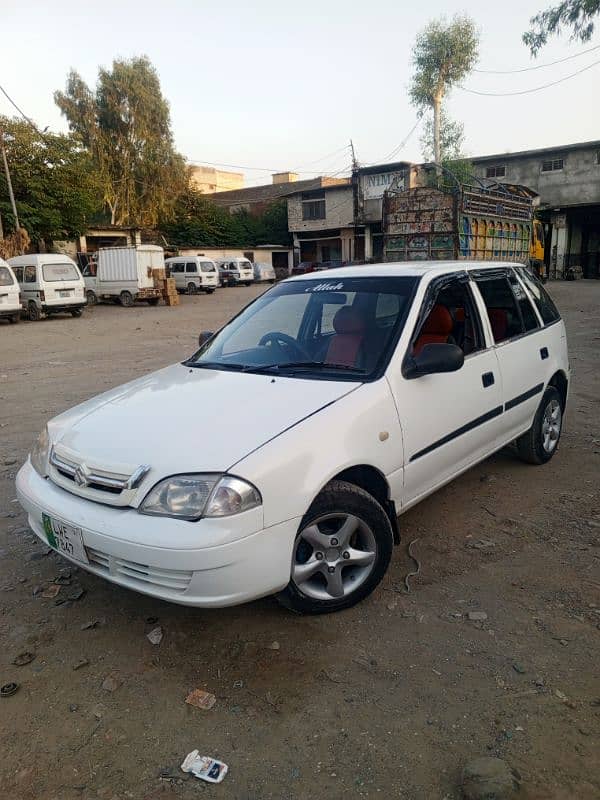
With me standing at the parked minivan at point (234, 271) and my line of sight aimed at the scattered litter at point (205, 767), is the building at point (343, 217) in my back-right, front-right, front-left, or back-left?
back-left

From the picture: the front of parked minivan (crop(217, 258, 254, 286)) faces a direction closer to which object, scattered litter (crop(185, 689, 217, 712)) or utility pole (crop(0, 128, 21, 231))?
the scattered litter

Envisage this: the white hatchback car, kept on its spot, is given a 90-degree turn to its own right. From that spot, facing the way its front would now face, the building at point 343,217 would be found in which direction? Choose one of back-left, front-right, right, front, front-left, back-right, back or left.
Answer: front-right

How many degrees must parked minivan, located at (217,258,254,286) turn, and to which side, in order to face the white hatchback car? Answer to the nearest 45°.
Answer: approximately 45° to its right

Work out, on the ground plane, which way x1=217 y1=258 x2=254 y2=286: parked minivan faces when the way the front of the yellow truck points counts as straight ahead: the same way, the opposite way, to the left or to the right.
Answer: to the right

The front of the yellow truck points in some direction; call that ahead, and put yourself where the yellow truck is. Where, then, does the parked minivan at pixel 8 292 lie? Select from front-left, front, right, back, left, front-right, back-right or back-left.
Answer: back-left

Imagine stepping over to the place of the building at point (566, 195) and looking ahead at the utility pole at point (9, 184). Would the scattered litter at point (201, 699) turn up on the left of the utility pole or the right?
left

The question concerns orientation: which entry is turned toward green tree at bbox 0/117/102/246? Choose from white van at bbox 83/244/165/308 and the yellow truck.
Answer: the white van

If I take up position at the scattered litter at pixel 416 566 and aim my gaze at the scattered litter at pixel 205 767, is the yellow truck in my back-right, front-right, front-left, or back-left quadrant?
back-right

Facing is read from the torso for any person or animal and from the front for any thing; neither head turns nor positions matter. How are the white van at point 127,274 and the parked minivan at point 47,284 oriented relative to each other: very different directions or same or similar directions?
same or similar directions

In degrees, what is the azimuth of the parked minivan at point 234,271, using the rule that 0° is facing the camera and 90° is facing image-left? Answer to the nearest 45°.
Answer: approximately 315°
